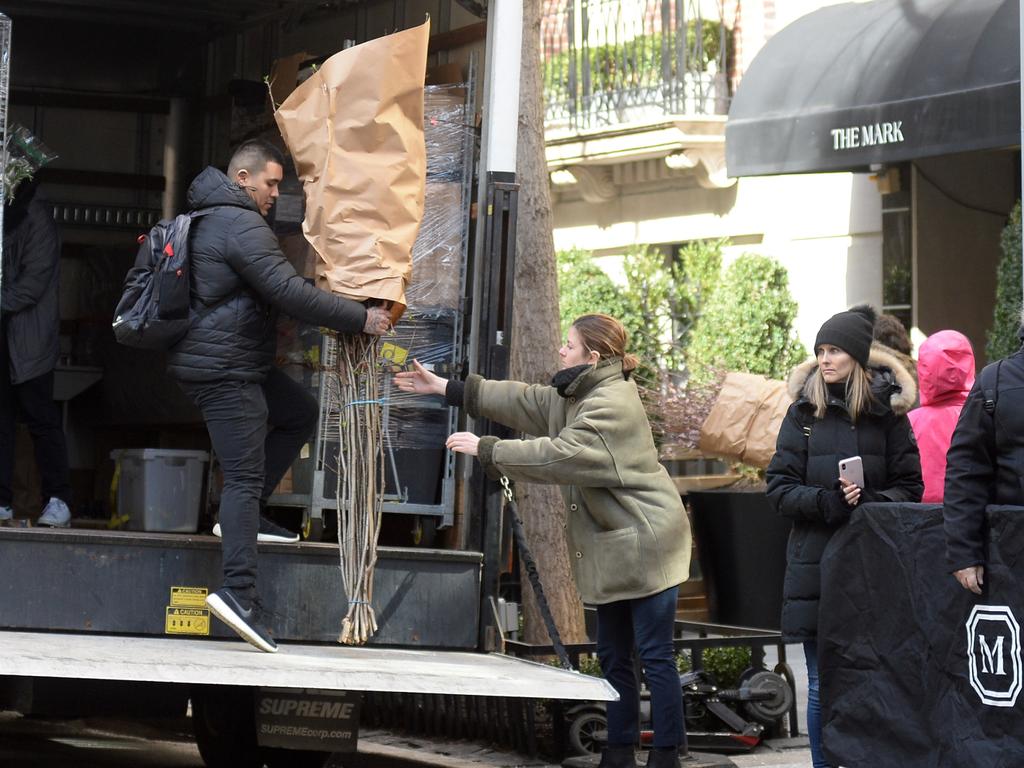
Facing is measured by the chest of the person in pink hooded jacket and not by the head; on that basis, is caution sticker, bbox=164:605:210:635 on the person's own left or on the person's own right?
on the person's own left

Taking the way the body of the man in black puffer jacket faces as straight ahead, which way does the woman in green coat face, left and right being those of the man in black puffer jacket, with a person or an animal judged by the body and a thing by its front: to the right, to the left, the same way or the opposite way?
the opposite way

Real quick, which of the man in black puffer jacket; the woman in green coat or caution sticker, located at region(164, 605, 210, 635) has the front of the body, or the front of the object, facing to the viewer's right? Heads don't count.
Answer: the man in black puffer jacket

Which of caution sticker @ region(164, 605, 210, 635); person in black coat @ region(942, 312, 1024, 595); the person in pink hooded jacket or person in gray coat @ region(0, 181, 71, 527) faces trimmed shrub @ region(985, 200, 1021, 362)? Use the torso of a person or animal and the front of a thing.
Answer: the person in pink hooded jacket

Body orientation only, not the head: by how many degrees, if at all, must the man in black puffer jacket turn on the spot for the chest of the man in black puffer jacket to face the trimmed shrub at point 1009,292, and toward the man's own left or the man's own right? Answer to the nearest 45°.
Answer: approximately 45° to the man's own left

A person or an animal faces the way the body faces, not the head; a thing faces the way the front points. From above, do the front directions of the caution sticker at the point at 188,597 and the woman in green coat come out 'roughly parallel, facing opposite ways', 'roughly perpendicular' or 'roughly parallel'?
roughly perpendicular

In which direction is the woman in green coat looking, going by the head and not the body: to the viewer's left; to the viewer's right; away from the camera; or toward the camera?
to the viewer's left

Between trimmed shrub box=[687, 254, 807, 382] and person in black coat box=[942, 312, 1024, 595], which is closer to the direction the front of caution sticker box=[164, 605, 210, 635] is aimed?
the person in black coat

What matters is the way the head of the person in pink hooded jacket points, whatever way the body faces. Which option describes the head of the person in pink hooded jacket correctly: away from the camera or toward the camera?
away from the camera

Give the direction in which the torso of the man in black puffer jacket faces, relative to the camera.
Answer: to the viewer's right

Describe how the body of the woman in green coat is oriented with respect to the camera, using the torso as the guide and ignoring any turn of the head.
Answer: to the viewer's left

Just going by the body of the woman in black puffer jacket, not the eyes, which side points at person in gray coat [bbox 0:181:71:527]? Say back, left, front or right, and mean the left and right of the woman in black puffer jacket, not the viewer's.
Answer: right
